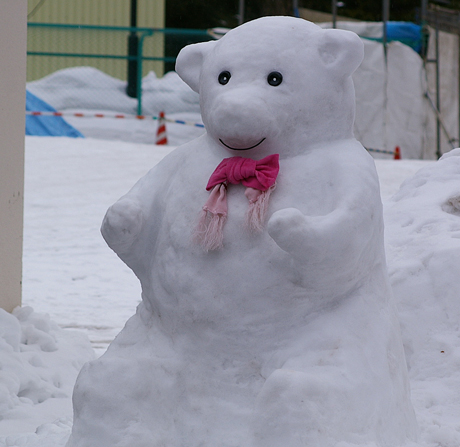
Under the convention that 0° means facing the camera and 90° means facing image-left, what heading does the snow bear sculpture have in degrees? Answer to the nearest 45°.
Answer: approximately 45°

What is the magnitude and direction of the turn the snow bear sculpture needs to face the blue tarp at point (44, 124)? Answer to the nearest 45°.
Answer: approximately 135° to its right

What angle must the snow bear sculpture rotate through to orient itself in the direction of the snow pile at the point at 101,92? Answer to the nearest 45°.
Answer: approximately 135° to its right

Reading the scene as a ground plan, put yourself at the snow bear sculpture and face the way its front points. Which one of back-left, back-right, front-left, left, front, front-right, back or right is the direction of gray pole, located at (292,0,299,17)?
back-right
